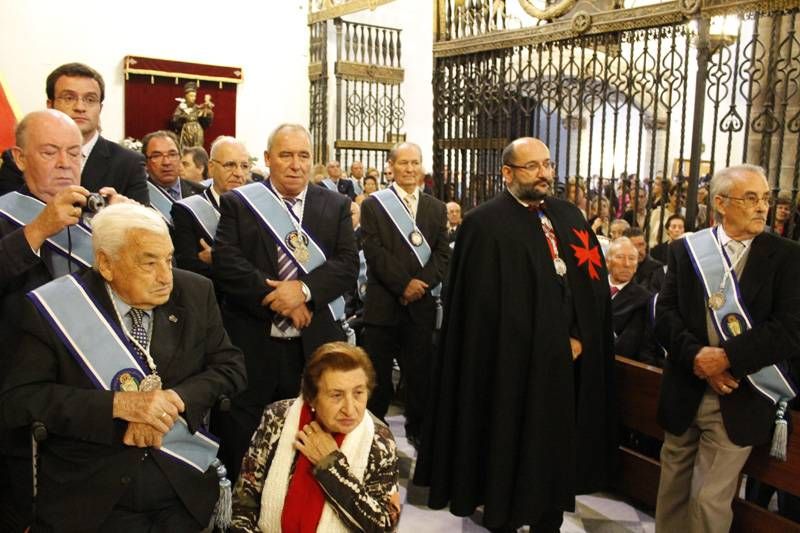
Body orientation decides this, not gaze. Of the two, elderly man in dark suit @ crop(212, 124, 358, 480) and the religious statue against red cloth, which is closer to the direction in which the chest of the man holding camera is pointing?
the elderly man in dark suit

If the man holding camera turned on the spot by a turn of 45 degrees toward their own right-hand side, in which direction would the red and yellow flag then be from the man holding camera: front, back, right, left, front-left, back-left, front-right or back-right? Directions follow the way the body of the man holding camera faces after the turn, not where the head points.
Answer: back

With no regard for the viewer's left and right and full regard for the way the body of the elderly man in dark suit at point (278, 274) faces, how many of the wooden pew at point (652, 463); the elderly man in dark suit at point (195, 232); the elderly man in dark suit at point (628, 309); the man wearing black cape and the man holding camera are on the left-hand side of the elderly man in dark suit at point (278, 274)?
3

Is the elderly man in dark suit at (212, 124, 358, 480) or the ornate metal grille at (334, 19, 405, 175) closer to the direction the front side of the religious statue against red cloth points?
the elderly man in dark suit

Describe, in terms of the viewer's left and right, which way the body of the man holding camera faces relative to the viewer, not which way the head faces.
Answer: facing the viewer and to the right of the viewer

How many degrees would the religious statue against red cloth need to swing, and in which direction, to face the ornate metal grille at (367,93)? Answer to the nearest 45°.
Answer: approximately 90° to its left

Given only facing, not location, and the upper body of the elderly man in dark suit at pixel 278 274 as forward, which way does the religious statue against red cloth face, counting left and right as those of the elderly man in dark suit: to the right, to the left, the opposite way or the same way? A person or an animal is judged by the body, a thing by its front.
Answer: the same way

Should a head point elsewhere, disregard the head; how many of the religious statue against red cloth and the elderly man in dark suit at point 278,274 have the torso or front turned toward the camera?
2

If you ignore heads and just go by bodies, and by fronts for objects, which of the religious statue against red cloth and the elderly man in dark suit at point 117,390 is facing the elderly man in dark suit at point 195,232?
the religious statue against red cloth

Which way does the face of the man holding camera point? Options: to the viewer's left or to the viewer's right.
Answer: to the viewer's right

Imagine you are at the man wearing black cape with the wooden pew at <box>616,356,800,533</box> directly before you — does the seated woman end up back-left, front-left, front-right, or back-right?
back-right

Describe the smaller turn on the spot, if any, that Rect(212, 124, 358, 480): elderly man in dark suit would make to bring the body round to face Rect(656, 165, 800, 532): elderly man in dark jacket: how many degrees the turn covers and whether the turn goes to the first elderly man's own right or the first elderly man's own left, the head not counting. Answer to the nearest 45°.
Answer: approximately 45° to the first elderly man's own left

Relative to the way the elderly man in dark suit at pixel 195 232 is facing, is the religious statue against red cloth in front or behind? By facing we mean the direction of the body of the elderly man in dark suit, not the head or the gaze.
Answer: behind

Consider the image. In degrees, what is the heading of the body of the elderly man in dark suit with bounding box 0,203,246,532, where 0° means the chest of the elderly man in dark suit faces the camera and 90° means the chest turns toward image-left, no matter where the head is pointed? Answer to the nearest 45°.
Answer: approximately 315°

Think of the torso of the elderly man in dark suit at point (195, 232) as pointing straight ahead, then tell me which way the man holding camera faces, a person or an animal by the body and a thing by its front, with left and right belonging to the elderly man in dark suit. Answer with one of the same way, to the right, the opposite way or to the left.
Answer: the same way

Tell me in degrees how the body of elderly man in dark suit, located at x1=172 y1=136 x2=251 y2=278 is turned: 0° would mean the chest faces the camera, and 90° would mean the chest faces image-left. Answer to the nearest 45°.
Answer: approximately 315°

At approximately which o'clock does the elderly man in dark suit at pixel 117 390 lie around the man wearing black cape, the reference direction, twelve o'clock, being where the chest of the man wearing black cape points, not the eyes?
The elderly man in dark suit is roughly at 3 o'clock from the man wearing black cape.

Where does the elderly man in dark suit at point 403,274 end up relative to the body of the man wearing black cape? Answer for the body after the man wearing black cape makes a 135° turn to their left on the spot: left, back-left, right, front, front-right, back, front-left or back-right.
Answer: front-left
